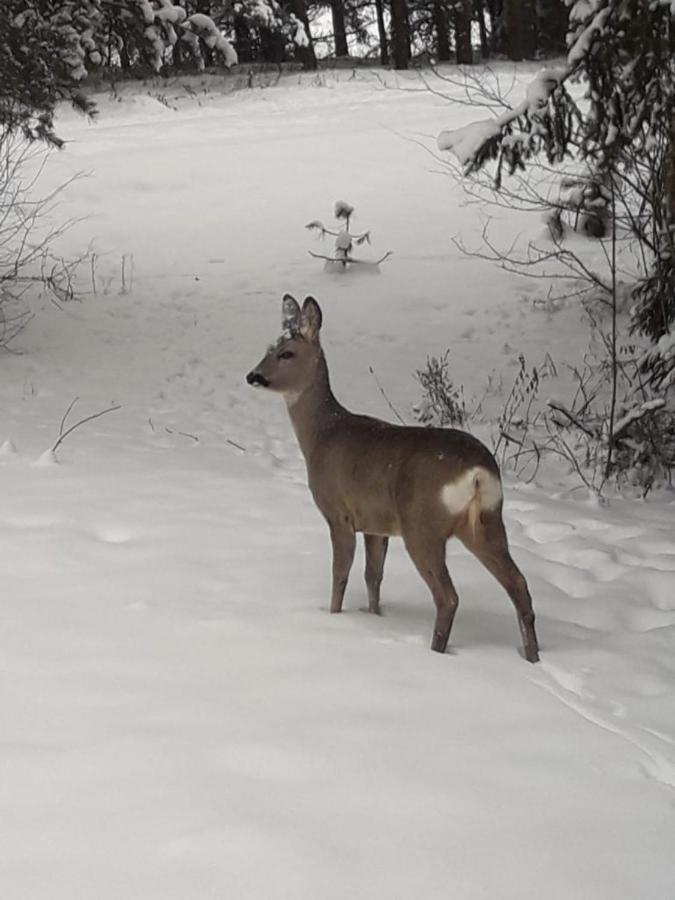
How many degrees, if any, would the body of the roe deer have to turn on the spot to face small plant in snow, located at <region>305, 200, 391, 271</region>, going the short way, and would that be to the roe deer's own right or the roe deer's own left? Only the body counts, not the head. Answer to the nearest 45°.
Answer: approximately 45° to the roe deer's own right

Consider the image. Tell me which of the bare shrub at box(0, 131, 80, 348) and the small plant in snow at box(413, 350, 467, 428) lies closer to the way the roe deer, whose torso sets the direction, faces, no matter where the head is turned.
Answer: the bare shrub

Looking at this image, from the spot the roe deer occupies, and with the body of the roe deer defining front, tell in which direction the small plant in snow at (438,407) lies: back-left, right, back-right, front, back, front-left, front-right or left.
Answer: front-right

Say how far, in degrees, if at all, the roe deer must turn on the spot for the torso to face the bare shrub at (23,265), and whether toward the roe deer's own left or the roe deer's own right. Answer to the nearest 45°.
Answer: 0° — it already faces it

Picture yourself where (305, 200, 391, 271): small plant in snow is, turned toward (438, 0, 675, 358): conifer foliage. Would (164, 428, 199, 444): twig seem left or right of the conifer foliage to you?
right

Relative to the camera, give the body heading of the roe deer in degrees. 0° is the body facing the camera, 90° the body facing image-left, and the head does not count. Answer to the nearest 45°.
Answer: approximately 135°

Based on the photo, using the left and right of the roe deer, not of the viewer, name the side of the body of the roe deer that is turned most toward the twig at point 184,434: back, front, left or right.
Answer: front

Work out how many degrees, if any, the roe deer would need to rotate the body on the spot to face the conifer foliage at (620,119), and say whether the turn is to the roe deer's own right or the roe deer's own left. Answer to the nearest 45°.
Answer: approximately 90° to the roe deer's own right

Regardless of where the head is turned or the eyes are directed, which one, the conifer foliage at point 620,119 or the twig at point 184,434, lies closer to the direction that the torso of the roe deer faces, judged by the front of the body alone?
the twig
